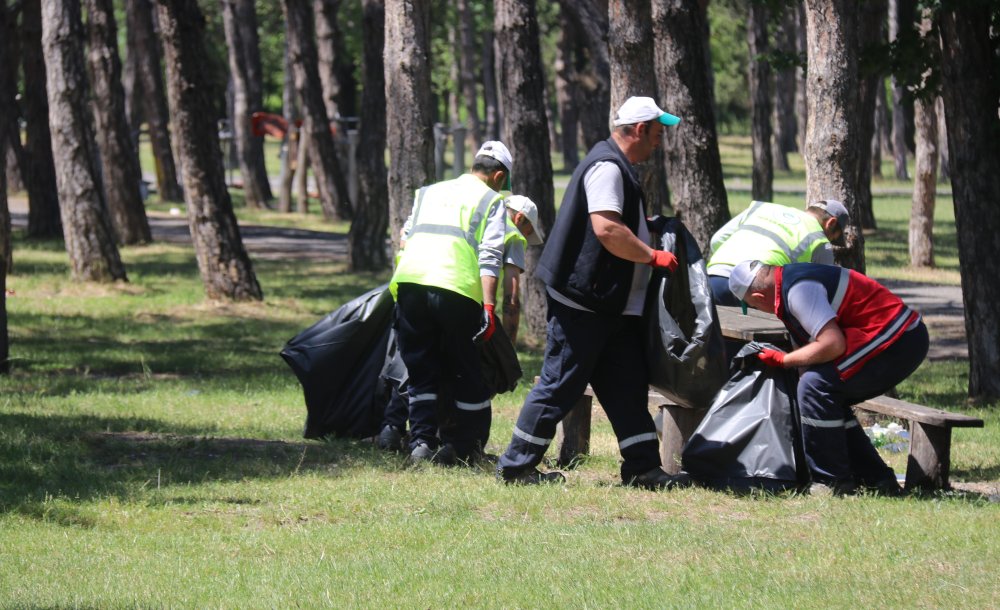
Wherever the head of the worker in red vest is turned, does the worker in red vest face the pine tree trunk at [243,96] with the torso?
no

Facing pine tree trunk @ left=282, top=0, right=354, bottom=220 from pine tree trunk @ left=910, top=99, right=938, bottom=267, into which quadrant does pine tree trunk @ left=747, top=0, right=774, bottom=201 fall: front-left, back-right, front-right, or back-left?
front-right

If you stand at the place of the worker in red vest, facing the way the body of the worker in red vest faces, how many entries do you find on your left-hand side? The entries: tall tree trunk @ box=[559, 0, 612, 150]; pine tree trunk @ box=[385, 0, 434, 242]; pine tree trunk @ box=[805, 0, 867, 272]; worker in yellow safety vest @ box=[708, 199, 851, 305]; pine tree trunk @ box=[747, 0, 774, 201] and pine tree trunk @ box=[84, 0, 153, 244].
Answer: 0

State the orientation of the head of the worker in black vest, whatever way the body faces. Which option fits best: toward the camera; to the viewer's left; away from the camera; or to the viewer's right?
to the viewer's right

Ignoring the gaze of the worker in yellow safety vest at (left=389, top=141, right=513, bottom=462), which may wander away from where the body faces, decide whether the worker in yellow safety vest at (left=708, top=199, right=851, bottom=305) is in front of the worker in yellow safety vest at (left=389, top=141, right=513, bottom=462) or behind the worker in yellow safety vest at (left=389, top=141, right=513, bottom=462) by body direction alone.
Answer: in front

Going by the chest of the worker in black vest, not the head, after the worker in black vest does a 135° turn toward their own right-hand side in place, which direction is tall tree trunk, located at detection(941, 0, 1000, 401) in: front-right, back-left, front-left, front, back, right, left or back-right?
back

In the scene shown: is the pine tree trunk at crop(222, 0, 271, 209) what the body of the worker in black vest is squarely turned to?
no

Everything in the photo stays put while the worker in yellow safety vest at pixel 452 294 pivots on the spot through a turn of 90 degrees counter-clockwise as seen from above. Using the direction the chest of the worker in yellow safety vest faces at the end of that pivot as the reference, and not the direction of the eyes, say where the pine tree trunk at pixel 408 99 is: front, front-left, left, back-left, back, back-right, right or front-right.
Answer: front-right

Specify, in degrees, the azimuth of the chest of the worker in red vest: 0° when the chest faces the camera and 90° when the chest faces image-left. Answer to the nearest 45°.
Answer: approximately 90°

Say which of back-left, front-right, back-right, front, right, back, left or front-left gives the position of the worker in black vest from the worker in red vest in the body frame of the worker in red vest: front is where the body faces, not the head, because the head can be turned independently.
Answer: front

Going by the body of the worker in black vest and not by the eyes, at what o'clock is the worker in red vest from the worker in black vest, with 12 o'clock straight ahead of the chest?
The worker in red vest is roughly at 12 o'clock from the worker in black vest.

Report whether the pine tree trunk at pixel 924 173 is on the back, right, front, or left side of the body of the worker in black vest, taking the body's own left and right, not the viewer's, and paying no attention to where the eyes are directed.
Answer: left

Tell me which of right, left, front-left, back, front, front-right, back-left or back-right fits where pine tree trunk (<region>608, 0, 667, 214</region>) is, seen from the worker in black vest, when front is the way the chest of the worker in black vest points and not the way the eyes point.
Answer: left

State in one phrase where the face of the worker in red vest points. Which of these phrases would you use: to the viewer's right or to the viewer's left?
to the viewer's left

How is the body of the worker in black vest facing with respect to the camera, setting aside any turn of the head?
to the viewer's right

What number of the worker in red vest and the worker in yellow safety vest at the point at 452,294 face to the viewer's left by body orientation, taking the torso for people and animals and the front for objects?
1

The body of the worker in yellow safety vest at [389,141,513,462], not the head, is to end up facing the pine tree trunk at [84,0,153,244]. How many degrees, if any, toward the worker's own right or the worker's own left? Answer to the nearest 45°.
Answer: approximately 45° to the worker's own left

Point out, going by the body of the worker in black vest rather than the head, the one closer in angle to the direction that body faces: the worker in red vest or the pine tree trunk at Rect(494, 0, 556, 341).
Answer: the worker in red vest
